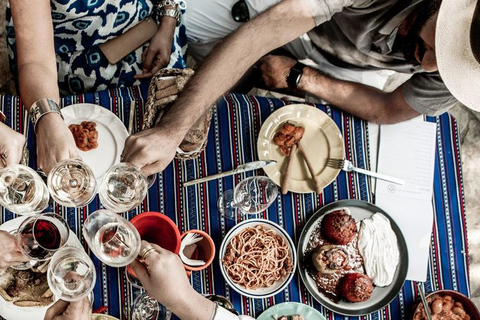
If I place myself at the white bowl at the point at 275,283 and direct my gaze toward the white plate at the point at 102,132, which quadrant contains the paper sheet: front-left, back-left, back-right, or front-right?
back-right

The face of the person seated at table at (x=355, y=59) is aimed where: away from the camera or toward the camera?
toward the camera

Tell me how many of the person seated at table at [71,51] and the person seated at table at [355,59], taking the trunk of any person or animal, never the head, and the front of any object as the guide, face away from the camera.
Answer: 0

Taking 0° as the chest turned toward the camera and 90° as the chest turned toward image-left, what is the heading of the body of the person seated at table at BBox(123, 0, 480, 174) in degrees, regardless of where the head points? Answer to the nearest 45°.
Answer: approximately 45°

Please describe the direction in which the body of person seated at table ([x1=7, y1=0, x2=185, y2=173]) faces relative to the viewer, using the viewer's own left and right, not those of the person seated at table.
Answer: facing the viewer
